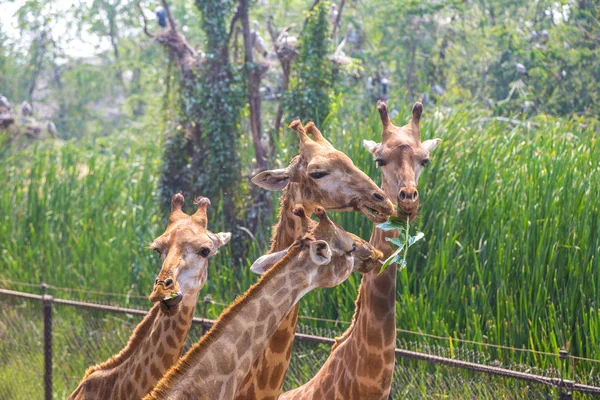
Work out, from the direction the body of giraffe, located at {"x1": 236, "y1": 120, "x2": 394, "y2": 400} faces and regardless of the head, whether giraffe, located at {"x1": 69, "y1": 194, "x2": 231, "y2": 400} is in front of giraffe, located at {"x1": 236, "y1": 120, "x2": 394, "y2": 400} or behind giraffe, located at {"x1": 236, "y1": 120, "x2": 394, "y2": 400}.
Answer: behind

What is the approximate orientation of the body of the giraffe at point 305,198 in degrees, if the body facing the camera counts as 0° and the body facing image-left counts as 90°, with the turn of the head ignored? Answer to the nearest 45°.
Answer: approximately 270°

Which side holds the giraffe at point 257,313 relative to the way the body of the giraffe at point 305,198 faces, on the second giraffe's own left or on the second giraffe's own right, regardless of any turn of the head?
on the second giraffe's own right
